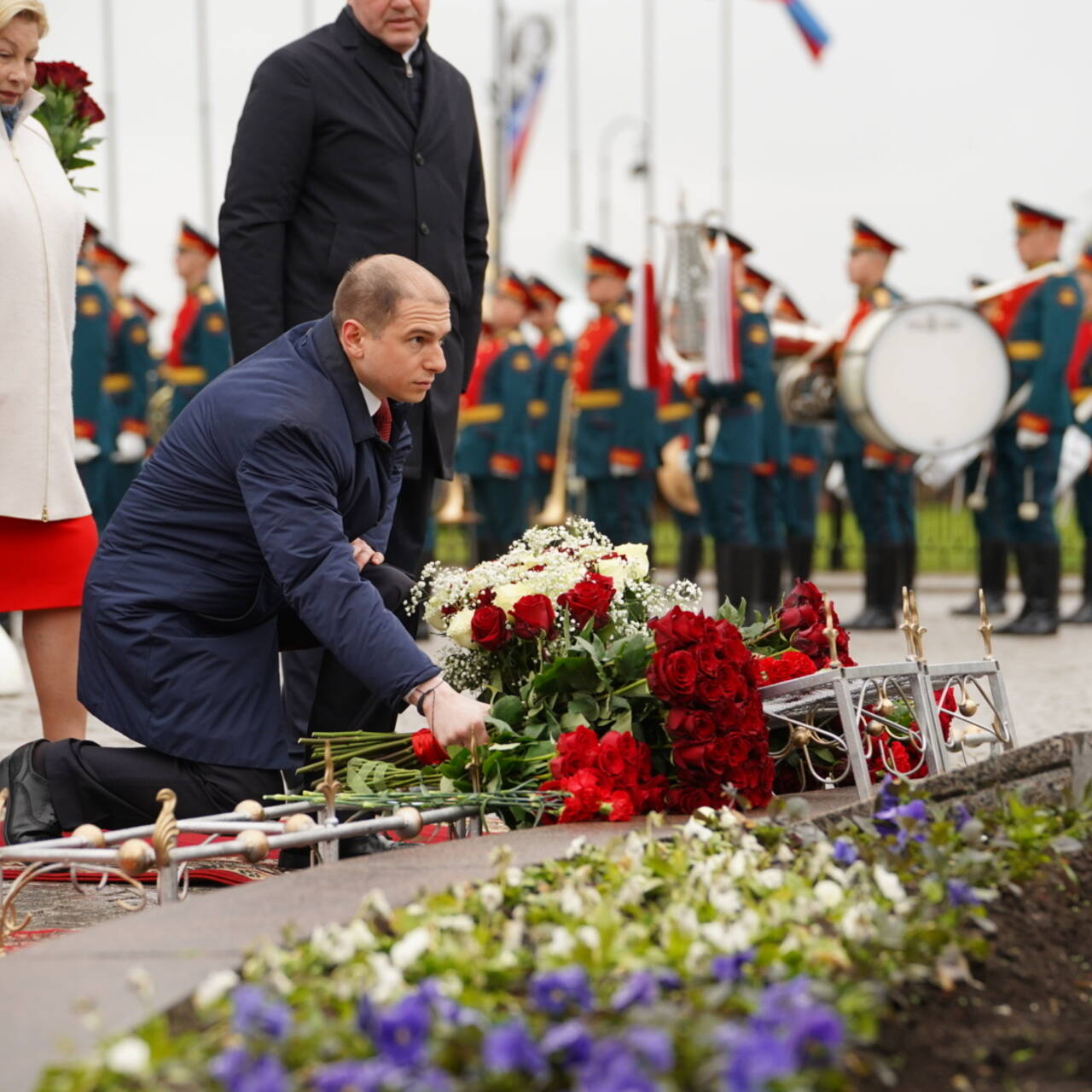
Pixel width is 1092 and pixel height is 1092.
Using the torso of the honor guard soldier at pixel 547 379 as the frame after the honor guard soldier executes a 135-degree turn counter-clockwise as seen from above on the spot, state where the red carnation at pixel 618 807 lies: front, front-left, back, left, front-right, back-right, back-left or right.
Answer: right

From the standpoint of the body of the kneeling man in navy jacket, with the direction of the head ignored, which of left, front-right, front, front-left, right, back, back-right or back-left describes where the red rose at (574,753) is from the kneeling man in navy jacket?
front-right

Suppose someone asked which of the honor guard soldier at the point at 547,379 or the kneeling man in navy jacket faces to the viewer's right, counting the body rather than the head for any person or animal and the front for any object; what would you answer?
the kneeling man in navy jacket

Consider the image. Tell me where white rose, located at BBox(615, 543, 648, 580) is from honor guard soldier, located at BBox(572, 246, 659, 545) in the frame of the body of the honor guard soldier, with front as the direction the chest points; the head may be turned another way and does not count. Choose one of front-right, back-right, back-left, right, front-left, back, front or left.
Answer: front-left

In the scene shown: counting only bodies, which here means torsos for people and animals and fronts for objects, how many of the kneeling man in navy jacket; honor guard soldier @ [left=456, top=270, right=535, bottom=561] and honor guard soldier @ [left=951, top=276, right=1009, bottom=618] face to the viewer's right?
1

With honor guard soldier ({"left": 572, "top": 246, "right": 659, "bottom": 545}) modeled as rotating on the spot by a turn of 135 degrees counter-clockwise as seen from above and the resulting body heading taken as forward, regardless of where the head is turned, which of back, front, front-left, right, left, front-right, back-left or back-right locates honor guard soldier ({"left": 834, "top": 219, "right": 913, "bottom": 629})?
front-right

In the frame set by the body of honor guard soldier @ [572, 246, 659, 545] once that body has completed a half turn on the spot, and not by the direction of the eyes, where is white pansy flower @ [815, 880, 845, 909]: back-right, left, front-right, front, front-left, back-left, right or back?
back-right

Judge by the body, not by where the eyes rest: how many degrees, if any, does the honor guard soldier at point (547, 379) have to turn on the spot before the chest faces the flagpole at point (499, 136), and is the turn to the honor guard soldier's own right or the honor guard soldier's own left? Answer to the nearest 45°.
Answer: approximately 135° to the honor guard soldier's own right

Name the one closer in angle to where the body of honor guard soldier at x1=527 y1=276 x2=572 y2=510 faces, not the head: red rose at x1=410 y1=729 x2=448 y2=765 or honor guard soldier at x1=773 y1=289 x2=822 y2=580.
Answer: the red rose

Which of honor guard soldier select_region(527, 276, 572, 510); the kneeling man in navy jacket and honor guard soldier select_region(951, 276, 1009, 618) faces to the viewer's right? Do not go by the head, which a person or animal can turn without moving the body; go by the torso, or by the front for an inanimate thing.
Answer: the kneeling man in navy jacket

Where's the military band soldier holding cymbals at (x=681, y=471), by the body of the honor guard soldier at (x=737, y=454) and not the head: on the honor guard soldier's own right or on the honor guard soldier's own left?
on the honor guard soldier's own right
